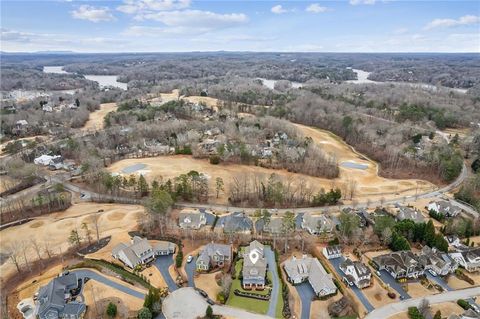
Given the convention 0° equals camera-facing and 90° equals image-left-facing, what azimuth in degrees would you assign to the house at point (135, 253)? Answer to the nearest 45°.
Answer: approximately 315°

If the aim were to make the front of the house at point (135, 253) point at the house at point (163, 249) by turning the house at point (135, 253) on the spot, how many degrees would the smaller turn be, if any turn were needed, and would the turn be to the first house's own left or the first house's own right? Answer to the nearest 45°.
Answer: approximately 45° to the first house's own left

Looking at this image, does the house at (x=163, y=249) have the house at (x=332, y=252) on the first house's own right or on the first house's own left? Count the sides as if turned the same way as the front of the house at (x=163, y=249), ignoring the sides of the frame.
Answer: on the first house's own left

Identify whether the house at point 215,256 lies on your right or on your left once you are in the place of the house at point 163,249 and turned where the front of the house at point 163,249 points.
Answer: on your left

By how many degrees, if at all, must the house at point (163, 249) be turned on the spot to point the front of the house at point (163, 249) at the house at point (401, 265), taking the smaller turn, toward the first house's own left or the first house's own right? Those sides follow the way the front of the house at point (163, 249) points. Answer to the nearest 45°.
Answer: approximately 90° to the first house's own left

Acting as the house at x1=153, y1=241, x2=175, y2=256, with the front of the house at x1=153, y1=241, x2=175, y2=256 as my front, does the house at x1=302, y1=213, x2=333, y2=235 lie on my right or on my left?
on my left

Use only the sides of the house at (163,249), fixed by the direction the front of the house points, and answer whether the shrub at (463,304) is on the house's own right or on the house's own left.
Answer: on the house's own left

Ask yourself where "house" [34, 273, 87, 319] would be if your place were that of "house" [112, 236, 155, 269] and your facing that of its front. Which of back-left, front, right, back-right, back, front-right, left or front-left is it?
right

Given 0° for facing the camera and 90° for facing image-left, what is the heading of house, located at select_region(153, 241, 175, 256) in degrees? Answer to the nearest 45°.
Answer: approximately 0°

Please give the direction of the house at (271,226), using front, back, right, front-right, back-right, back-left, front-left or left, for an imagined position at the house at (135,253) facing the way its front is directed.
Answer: front-left

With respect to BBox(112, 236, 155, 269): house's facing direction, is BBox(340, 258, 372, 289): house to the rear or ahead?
ahead

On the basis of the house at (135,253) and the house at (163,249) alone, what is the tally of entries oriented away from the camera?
0

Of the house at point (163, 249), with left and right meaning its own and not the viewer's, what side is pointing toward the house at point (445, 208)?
left

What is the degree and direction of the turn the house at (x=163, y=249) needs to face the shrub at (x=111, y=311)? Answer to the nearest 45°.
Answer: approximately 45° to its right

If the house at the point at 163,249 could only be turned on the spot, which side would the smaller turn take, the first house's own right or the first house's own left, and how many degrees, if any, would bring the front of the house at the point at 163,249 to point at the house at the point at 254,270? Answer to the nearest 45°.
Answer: approximately 45° to the first house's own left
